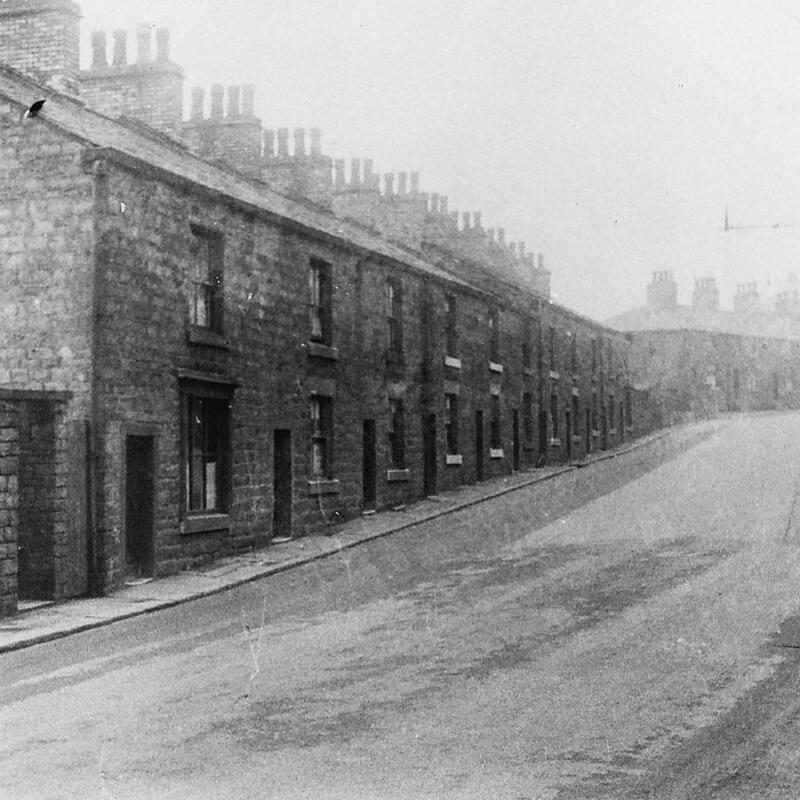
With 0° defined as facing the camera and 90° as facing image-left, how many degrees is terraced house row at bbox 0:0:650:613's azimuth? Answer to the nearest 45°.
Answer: approximately 315°
